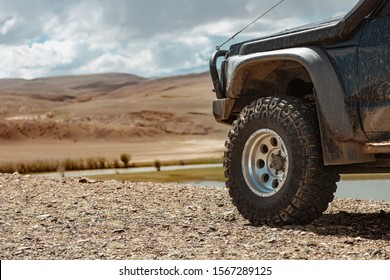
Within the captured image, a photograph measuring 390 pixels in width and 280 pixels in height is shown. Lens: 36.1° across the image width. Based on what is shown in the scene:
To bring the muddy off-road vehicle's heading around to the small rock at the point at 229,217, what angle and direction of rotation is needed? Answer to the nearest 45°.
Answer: approximately 45° to its left

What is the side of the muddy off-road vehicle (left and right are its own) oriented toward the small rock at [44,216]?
front

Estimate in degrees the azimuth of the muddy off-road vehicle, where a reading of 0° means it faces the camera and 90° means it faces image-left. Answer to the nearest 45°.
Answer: approximately 90°
